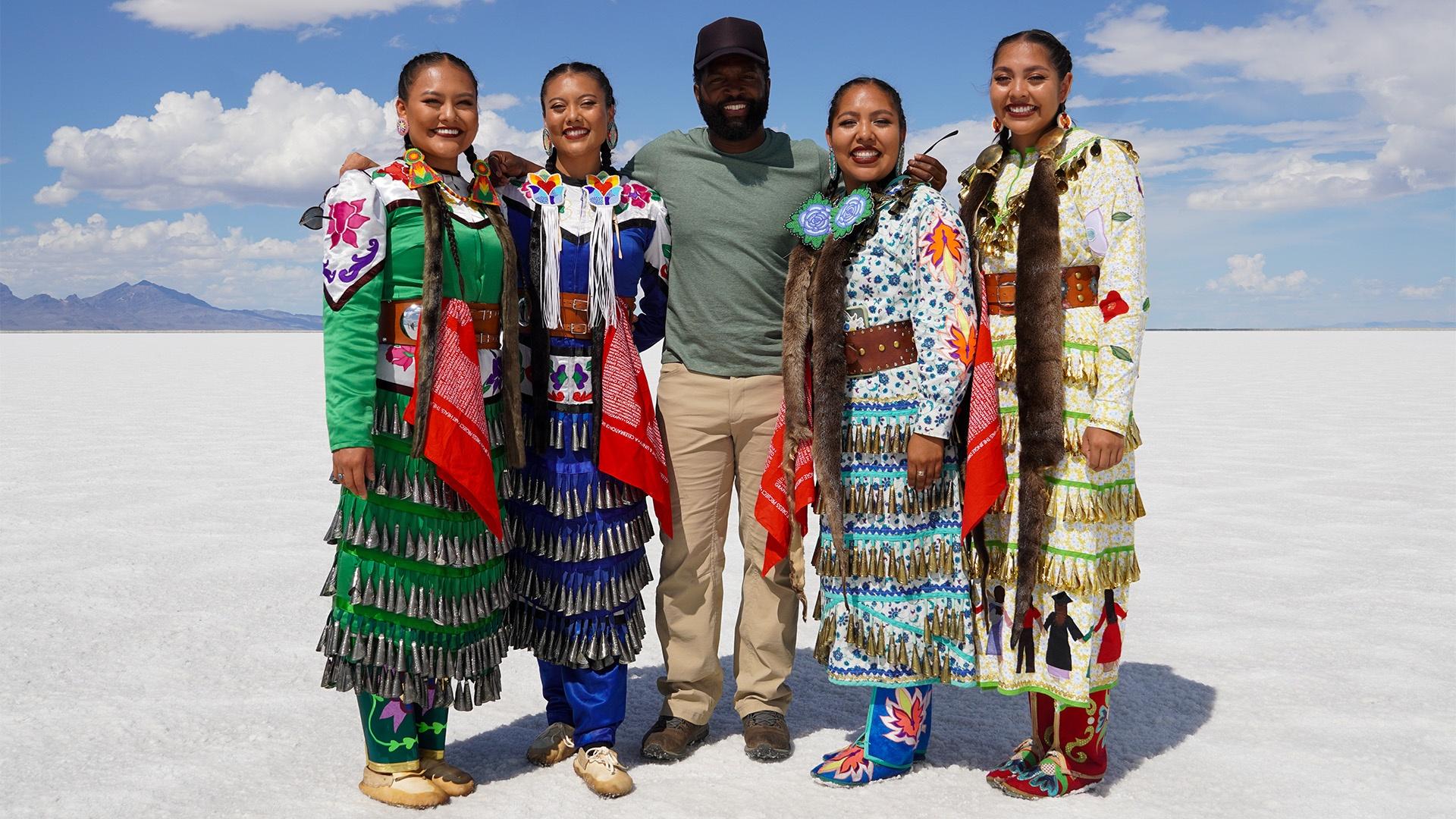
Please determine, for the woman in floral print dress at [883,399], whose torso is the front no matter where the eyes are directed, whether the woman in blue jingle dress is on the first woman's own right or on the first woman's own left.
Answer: on the first woman's own right

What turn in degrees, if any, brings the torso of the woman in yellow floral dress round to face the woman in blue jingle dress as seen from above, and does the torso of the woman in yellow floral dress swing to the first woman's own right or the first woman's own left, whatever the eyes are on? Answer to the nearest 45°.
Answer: approximately 45° to the first woman's own right

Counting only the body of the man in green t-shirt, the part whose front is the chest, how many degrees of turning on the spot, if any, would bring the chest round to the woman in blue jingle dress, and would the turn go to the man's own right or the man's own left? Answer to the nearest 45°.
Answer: approximately 45° to the man's own right

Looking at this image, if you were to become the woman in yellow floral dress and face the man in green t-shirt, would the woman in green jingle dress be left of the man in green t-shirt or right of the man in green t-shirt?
left

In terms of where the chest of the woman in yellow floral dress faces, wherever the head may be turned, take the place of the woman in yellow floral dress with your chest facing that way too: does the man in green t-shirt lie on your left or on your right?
on your right

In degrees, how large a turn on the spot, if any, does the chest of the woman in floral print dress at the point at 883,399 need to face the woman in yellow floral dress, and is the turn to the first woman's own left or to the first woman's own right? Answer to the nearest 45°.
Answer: approximately 135° to the first woman's own left

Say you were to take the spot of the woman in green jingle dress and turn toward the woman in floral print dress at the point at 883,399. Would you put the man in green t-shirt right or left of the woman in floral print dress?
left

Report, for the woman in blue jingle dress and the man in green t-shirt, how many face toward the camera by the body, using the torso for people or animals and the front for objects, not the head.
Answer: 2

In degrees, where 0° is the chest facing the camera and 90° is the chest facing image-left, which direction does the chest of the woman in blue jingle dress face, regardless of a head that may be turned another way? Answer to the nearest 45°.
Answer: approximately 0°

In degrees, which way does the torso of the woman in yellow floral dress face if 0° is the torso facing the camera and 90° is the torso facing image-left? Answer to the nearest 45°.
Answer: approximately 45°
